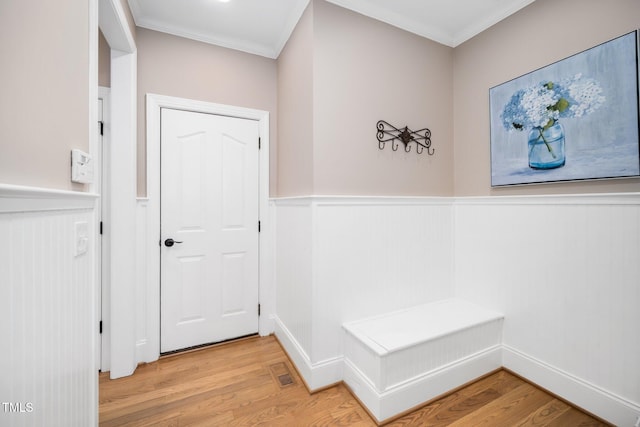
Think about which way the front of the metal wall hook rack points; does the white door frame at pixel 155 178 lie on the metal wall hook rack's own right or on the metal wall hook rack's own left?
on the metal wall hook rack's own right

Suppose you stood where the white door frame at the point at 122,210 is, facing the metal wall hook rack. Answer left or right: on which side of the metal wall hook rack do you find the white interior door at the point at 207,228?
left

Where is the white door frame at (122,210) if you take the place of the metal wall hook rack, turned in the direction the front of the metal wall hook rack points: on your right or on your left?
on your right

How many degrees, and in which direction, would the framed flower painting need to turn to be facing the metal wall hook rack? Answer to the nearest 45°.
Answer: approximately 45° to its right

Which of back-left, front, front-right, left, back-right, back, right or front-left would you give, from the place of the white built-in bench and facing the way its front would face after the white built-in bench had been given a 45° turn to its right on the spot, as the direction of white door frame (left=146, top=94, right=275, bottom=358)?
right

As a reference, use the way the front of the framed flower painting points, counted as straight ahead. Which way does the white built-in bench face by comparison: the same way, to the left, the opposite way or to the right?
to the left

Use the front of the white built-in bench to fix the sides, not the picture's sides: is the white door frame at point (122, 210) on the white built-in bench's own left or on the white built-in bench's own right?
on the white built-in bench's own right

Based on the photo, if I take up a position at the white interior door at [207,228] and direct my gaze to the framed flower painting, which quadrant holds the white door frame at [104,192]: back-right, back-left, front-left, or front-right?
back-right

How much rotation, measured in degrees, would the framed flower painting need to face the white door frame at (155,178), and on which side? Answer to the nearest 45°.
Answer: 0° — it already faces it

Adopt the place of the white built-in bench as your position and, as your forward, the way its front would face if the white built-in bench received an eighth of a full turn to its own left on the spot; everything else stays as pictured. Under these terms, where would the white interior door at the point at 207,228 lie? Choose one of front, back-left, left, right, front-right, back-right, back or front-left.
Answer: back

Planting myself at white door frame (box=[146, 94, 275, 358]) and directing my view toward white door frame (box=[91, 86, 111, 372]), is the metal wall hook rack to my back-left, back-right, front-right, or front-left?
back-left
